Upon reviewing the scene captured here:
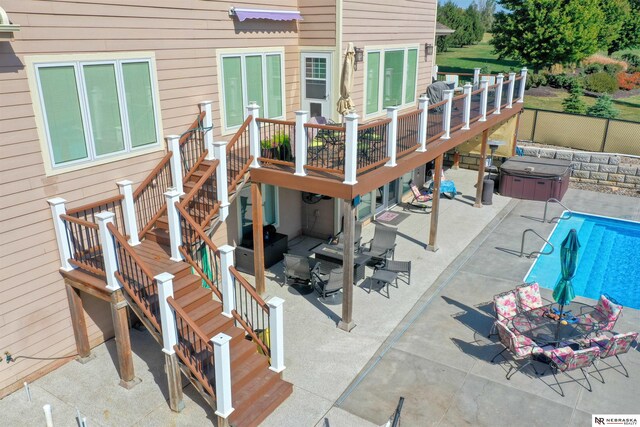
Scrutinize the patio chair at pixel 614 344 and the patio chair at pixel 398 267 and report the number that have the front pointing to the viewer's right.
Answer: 0

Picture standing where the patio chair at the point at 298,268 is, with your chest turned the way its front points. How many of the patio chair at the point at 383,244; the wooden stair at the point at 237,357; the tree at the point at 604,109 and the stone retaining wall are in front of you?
3

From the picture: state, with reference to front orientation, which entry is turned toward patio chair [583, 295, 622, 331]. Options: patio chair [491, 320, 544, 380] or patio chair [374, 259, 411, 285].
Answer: patio chair [491, 320, 544, 380]

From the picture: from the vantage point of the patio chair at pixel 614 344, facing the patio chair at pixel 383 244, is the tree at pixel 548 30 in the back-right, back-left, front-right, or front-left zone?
front-right

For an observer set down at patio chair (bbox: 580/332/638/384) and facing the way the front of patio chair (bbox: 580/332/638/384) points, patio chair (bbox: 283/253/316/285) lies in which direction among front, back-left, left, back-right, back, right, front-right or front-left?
front-left

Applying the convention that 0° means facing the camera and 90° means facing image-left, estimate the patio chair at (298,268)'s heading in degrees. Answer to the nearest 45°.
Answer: approximately 225°

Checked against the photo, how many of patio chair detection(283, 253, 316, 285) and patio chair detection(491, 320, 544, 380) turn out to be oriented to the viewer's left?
0

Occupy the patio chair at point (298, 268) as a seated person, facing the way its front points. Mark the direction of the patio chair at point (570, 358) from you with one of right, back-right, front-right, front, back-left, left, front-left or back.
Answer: right

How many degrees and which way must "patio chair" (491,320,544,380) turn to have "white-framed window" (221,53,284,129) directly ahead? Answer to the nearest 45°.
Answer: approximately 135° to its left

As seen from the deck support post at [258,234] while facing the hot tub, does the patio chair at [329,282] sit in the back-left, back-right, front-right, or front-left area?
front-right

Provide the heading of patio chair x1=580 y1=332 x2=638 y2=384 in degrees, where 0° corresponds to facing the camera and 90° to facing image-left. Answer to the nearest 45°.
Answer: approximately 135°

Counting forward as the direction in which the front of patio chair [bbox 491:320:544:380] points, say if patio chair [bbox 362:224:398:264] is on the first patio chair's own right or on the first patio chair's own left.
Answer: on the first patio chair's own left

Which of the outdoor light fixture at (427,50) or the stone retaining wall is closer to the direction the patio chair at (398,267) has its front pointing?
the outdoor light fixture

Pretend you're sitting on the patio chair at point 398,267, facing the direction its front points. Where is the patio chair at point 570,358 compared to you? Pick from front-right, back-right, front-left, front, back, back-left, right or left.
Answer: left

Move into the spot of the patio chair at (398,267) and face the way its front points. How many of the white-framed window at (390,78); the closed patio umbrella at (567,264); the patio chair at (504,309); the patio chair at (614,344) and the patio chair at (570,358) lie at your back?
4

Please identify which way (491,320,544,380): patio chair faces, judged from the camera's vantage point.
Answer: facing away from the viewer and to the right of the viewer
